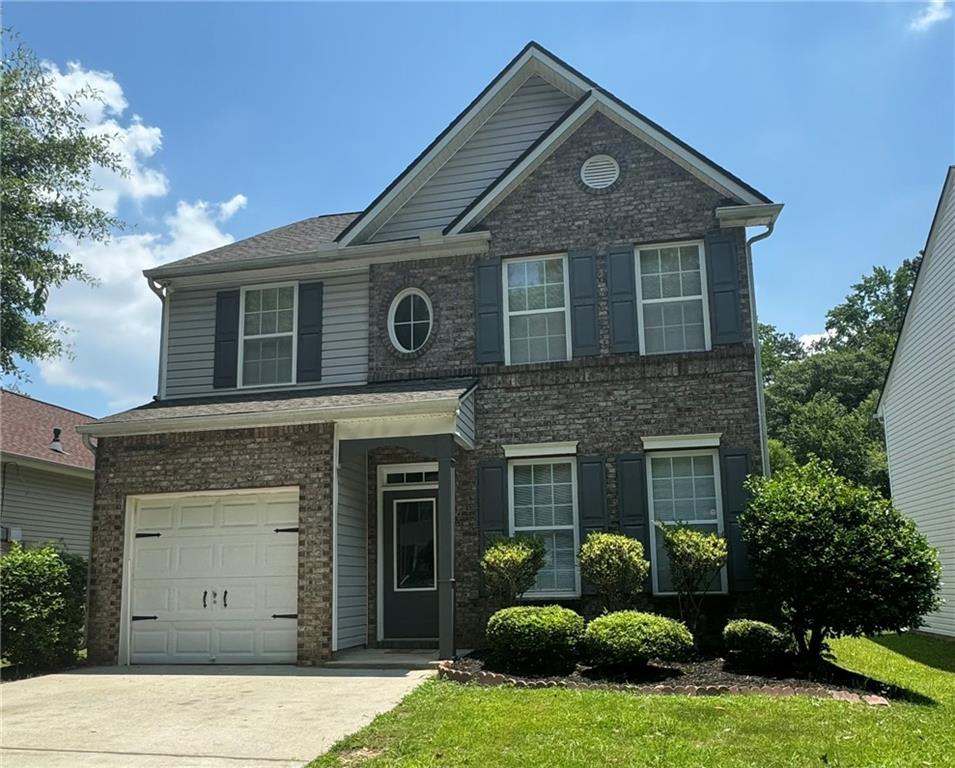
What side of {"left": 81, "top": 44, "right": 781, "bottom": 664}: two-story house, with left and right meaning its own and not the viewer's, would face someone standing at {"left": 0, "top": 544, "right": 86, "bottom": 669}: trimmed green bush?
right

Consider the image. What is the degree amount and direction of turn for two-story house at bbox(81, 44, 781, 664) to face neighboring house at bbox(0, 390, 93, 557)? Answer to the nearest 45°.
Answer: approximately 135° to its right

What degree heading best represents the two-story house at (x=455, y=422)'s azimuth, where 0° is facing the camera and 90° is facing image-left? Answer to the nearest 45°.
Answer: approximately 0°

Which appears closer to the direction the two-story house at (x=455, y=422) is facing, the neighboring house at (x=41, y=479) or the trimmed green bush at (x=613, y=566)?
the trimmed green bush

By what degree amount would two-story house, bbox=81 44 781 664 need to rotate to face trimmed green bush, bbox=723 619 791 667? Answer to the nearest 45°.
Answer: approximately 45° to its left

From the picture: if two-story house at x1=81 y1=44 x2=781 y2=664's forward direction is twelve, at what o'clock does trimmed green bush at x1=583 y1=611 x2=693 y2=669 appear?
The trimmed green bush is roughly at 11 o'clock from the two-story house.

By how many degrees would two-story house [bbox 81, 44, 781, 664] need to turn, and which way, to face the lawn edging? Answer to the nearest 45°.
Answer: approximately 45° to its left

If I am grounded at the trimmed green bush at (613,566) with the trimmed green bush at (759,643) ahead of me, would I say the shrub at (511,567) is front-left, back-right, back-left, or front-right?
back-right
